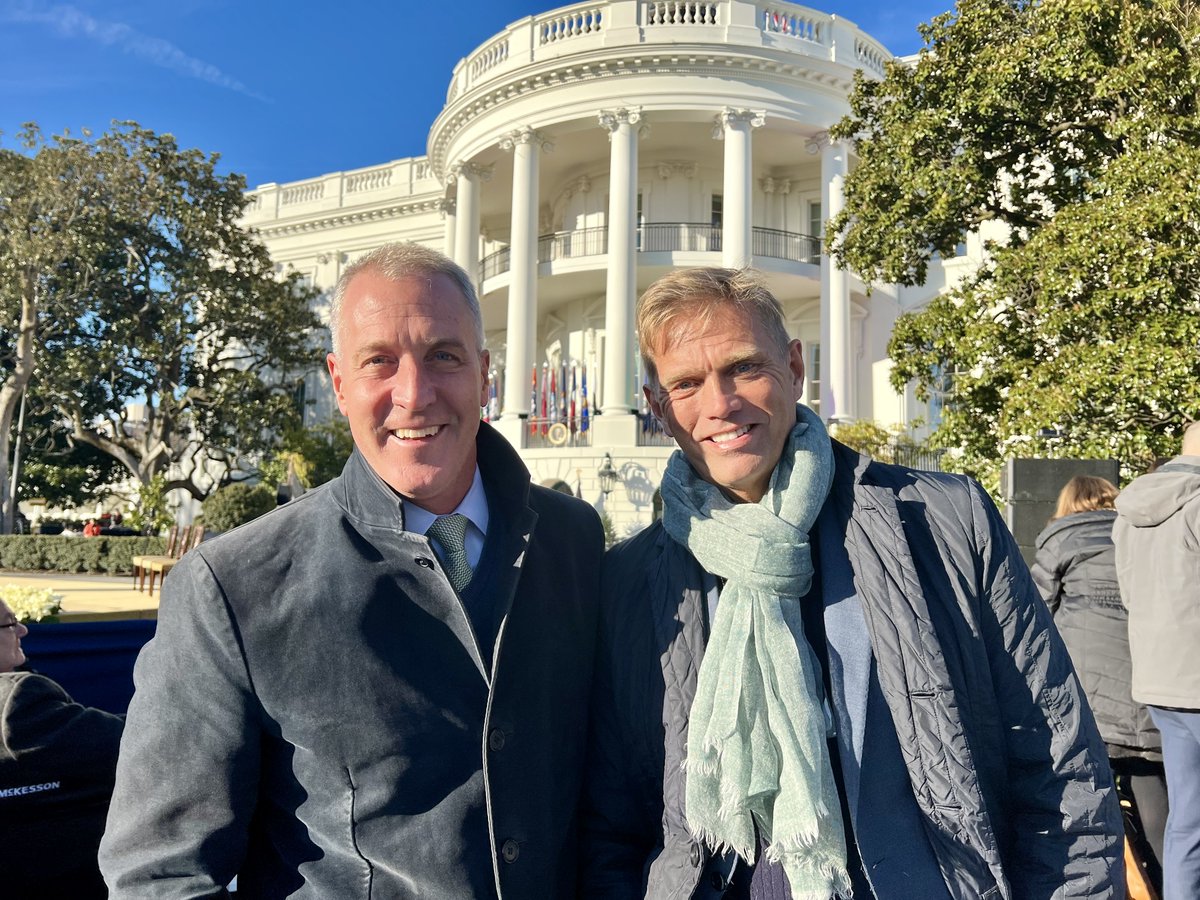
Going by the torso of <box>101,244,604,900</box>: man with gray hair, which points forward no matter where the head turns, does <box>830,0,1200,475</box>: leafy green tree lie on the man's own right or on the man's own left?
on the man's own left

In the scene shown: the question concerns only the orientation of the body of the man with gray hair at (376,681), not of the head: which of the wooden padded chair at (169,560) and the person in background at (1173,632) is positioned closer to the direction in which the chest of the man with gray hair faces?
the person in background

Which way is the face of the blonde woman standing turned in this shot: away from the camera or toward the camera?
away from the camera

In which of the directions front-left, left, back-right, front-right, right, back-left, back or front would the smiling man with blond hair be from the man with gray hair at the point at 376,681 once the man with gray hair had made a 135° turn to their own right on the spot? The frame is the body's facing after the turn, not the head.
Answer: back

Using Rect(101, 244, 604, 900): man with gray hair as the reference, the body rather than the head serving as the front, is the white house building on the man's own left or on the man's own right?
on the man's own left

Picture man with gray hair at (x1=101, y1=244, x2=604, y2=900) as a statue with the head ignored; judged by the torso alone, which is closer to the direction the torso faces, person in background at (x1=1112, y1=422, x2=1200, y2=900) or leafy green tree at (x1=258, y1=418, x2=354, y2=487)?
the person in background

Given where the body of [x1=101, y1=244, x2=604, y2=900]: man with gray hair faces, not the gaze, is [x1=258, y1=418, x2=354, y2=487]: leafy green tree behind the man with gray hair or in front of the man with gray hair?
behind

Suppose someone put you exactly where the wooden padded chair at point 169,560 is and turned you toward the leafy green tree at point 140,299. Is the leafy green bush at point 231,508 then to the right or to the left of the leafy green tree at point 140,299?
right

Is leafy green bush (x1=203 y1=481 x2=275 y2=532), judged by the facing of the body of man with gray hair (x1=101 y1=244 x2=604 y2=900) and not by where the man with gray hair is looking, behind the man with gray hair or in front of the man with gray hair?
behind
